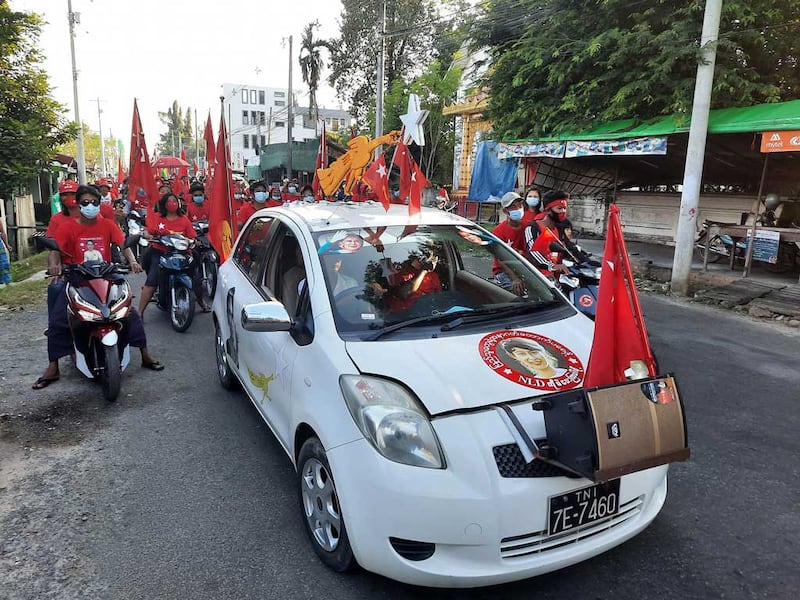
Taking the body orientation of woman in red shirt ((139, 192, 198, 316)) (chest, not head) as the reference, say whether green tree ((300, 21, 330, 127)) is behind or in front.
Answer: behind

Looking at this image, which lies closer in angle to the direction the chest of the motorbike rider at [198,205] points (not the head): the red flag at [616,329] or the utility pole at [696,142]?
the red flag

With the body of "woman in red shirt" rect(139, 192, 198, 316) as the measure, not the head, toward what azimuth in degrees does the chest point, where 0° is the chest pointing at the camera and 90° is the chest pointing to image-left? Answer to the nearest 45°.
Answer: approximately 0°
